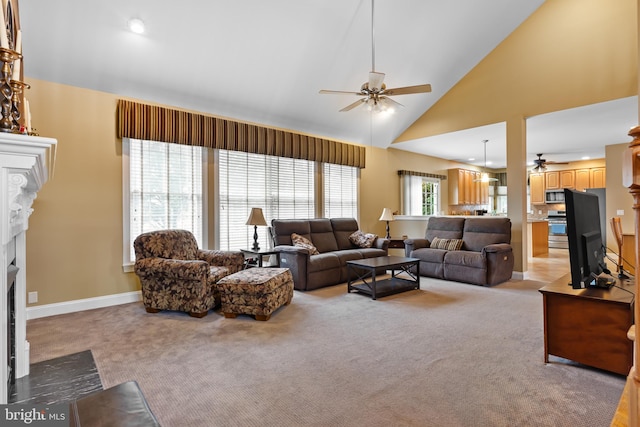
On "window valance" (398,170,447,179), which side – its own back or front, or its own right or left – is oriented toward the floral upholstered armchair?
right

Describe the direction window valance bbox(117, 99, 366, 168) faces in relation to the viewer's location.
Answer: facing the viewer and to the right of the viewer

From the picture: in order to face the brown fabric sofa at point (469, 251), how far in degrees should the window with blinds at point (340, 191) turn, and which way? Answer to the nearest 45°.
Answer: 0° — it already faces it

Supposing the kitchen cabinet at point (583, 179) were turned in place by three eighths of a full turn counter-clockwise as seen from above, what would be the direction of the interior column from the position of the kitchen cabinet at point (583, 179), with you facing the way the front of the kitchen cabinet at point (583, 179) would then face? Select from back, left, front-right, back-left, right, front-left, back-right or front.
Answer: back-right

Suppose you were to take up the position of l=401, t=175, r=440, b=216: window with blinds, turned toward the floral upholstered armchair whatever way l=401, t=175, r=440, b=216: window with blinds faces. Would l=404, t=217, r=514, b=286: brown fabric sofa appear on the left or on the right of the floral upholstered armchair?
left

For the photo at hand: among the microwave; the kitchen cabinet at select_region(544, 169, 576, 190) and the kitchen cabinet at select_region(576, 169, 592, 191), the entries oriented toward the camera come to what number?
3

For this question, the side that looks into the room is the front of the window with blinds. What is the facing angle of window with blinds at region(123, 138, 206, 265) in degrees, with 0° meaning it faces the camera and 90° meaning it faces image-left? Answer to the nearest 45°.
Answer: approximately 315°

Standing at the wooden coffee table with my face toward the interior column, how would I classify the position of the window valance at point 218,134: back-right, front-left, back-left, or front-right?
back-left

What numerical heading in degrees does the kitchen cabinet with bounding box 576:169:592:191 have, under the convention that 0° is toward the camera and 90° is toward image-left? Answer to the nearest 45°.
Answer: approximately 0°

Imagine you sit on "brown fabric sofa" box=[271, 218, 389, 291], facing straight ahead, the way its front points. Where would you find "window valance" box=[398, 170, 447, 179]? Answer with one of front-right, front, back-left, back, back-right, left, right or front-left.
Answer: left

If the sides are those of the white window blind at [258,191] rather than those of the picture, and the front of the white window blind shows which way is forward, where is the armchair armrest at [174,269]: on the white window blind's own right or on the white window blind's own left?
on the white window blind's own right

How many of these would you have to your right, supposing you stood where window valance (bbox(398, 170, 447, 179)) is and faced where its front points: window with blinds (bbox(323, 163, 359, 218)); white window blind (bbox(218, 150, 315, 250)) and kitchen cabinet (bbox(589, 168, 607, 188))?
2

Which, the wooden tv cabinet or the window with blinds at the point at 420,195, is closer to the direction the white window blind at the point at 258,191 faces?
the wooden tv cabinet

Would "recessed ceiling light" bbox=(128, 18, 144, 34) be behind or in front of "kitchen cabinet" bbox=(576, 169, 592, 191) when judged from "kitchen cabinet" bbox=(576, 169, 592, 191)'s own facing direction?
in front
